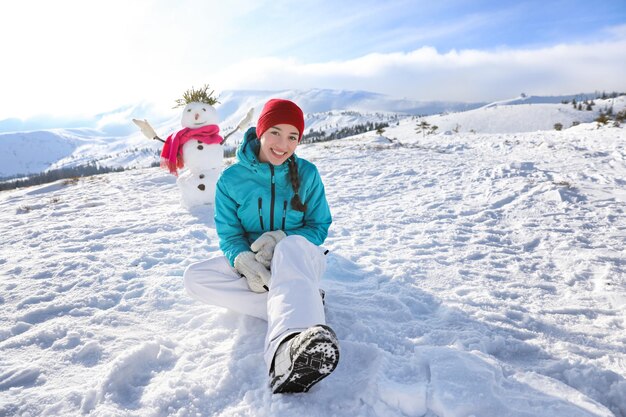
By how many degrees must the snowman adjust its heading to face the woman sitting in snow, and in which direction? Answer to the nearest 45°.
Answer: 0° — it already faces them

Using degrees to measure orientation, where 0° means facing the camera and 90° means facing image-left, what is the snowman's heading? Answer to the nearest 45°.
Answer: approximately 0°

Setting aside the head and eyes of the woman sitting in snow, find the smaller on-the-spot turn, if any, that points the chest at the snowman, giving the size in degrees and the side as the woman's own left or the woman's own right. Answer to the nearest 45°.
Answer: approximately 180°

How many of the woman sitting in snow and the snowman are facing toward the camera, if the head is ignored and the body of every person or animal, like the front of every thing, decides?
2
